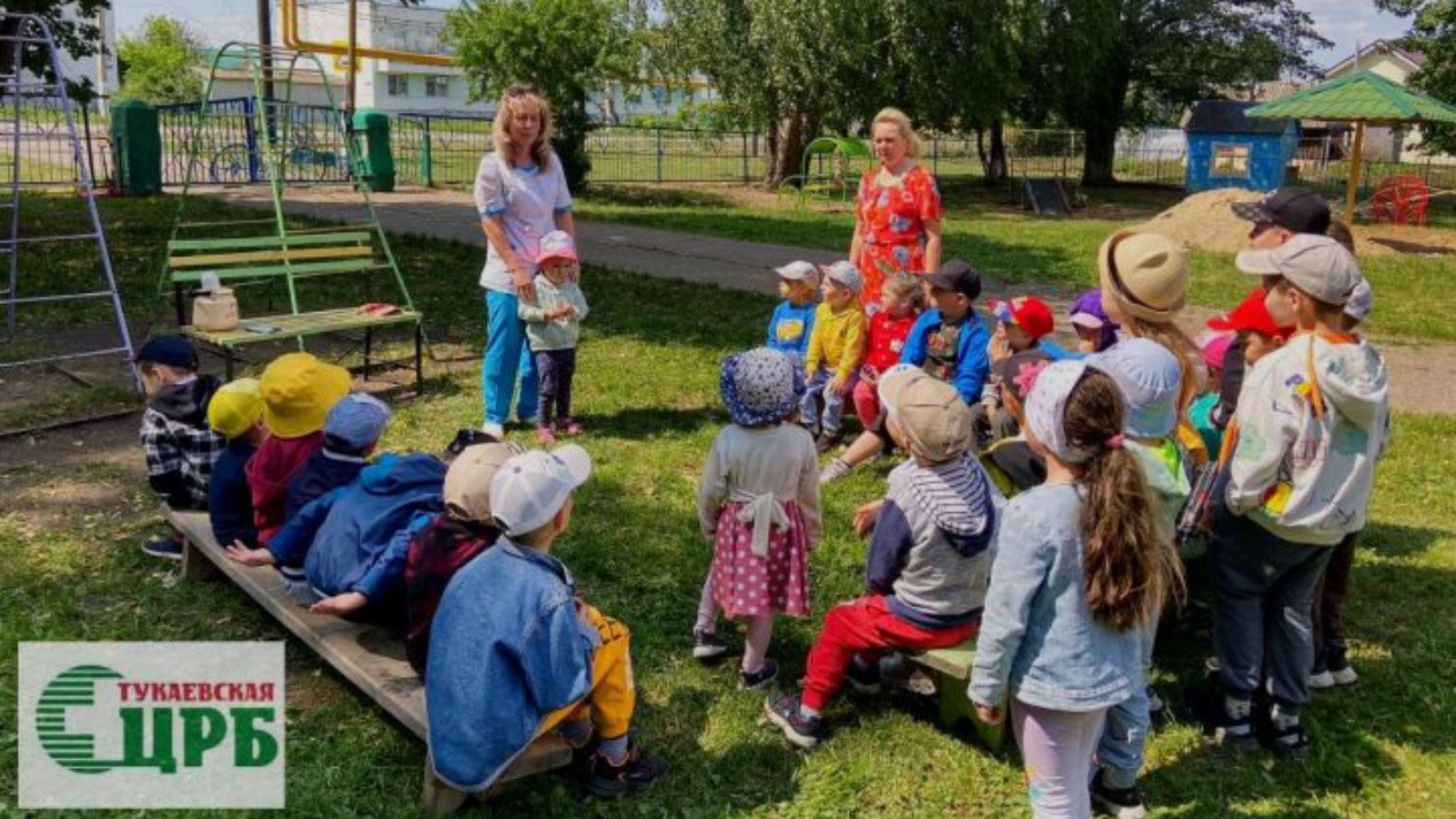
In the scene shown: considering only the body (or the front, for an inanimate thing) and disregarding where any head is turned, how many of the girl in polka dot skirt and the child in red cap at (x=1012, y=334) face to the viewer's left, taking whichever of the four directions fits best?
1

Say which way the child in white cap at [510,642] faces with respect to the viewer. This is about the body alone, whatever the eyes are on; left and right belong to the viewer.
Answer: facing away from the viewer and to the right of the viewer

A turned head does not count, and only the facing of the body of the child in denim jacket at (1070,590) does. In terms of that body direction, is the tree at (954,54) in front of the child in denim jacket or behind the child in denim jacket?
in front

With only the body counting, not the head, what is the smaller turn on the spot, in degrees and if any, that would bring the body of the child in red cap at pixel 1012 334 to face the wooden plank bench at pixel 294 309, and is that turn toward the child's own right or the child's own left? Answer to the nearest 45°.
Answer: approximately 45° to the child's own right

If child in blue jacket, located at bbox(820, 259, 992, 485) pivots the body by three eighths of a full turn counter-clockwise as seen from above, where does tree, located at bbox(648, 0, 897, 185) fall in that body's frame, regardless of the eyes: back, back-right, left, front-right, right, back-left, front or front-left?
left

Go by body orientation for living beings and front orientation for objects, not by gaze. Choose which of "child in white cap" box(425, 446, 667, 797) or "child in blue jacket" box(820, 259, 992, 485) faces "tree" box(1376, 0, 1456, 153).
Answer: the child in white cap

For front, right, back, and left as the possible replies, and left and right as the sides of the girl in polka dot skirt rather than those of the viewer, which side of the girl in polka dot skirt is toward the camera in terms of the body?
back

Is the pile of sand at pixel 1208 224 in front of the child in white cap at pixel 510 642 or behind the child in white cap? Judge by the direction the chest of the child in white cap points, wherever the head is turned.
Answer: in front

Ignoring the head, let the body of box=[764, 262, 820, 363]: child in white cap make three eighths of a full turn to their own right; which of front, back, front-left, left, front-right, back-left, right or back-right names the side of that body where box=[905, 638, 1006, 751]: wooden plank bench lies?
back

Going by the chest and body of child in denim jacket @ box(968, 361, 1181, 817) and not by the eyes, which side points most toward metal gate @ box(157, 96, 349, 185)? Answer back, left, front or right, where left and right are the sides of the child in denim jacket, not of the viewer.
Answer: front

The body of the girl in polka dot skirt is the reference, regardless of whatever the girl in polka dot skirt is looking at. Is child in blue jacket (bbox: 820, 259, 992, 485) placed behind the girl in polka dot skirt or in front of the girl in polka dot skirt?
in front

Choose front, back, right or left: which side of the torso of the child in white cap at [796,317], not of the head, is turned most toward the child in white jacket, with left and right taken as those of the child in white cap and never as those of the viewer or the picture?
left
